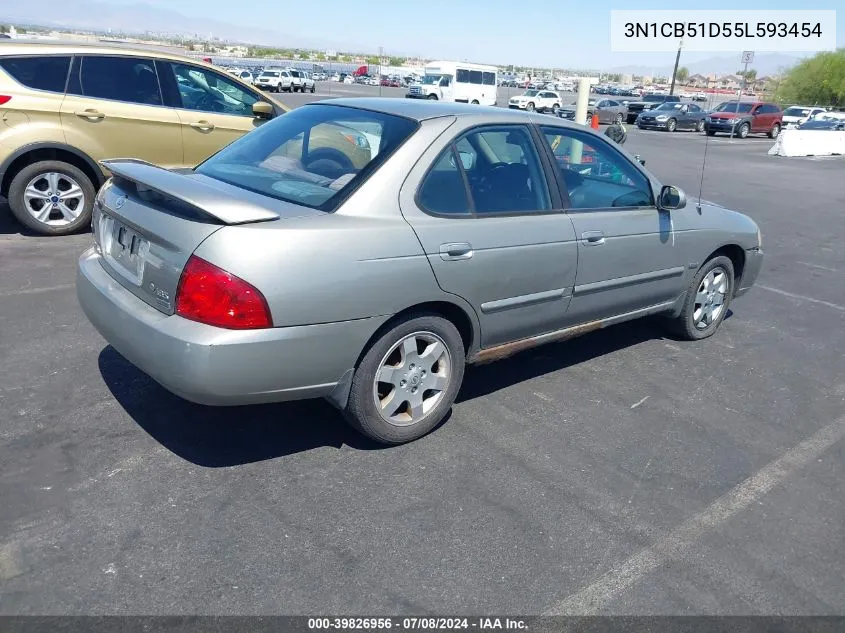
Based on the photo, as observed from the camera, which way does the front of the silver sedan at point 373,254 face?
facing away from the viewer and to the right of the viewer

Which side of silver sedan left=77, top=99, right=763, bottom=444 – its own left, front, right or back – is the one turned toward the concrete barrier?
front

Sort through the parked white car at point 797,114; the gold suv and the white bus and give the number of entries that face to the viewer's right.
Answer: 1

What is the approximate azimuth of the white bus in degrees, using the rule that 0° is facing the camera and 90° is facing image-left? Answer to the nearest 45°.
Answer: approximately 45°

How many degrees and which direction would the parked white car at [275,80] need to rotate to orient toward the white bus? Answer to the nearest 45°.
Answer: approximately 90° to its left

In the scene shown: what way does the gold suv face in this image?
to the viewer's right

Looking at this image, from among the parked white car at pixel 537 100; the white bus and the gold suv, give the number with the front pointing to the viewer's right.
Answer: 1

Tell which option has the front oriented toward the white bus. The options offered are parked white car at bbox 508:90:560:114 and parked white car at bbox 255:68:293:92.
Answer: parked white car at bbox 508:90:560:114

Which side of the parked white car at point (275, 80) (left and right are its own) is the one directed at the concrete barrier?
left

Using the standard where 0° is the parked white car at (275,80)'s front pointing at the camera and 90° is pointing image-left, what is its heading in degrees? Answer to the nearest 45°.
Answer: approximately 45°

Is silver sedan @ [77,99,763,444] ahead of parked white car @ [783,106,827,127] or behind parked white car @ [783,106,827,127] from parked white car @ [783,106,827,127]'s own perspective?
ahead

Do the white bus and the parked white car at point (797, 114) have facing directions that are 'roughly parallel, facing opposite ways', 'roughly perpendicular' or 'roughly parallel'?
roughly parallel

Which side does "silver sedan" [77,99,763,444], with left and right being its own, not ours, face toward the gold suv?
left

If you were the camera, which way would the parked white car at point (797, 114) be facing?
facing the viewer and to the left of the viewer

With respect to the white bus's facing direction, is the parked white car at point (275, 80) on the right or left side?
on its right

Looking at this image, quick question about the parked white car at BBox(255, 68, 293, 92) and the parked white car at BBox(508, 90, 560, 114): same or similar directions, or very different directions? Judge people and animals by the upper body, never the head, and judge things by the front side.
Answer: same or similar directions

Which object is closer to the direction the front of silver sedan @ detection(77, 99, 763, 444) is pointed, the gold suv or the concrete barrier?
the concrete barrier
